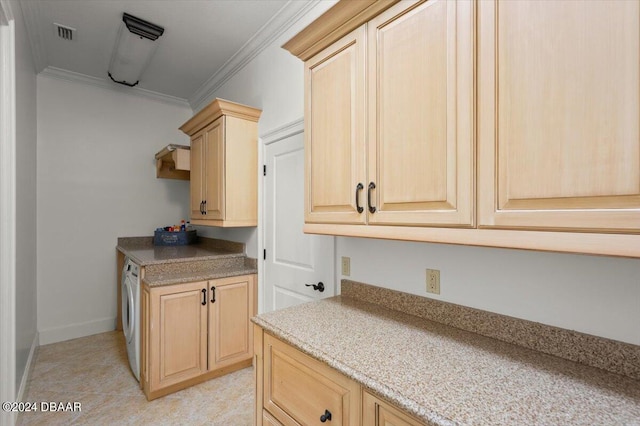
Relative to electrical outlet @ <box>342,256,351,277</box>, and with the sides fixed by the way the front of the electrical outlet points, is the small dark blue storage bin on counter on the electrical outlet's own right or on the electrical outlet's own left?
on the electrical outlet's own right

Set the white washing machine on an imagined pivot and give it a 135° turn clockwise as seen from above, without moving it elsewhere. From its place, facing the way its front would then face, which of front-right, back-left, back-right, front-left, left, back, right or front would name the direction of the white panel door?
right

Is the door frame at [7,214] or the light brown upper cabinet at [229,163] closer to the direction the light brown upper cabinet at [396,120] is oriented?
the door frame

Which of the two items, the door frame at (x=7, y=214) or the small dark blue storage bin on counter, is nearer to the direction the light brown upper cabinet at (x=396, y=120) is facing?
the door frame

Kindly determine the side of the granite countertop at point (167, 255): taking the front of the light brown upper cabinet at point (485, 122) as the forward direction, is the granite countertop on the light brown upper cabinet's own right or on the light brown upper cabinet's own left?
on the light brown upper cabinet's own right

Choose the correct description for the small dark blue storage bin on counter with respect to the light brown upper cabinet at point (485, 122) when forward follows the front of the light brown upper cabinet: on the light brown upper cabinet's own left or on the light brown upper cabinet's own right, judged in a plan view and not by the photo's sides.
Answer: on the light brown upper cabinet's own right

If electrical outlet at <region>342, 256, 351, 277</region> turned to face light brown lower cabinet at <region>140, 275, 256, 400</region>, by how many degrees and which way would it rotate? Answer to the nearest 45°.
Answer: approximately 45° to its right

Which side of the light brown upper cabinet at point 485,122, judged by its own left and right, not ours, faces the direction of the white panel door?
right

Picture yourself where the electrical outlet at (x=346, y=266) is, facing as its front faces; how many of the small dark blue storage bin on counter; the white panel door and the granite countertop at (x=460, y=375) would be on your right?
2

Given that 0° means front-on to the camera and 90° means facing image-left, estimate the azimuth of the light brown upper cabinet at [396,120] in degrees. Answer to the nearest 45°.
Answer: approximately 45°

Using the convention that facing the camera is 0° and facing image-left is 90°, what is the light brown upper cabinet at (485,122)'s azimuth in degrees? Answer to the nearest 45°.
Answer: approximately 45°
